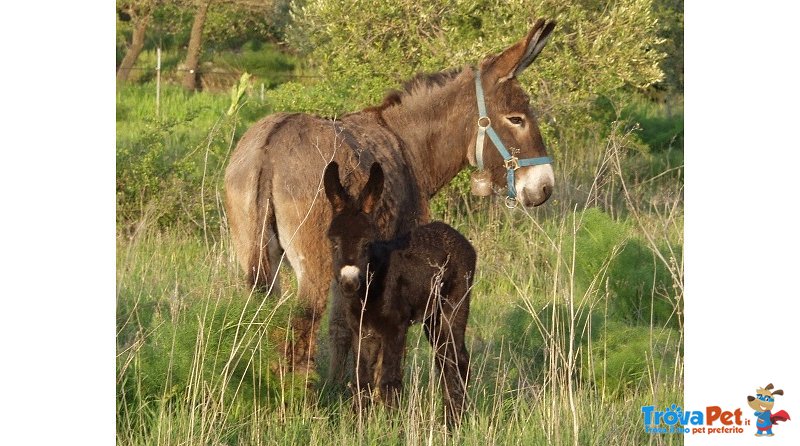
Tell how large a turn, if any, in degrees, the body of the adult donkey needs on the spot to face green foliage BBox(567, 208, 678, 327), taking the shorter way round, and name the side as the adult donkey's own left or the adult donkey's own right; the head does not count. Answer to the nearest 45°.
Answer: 0° — it already faces it

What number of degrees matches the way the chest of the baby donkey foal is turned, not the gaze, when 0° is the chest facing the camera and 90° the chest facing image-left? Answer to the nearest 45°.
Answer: approximately 45°

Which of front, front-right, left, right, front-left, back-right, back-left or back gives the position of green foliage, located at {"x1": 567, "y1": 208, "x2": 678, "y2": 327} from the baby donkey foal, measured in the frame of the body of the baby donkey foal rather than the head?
back

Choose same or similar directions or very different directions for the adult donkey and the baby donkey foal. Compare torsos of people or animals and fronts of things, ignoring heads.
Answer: very different directions

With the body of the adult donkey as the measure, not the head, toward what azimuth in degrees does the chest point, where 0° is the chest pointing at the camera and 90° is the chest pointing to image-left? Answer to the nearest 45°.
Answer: approximately 225°
